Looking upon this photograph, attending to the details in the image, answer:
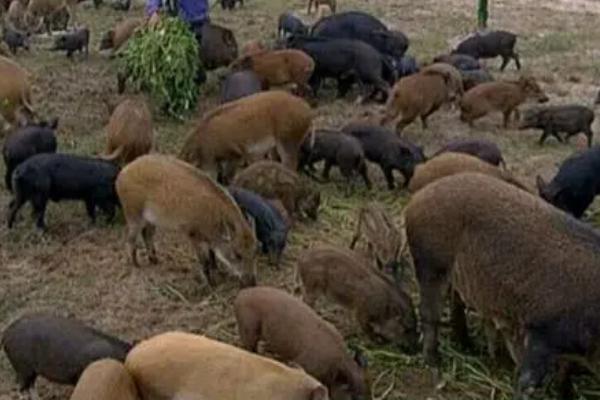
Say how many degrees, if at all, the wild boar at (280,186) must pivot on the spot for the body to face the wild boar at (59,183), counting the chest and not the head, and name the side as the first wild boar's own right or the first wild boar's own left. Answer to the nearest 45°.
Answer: approximately 180°

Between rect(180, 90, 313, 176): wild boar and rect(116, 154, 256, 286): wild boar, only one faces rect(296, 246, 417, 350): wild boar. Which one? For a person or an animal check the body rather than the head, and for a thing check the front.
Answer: rect(116, 154, 256, 286): wild boar

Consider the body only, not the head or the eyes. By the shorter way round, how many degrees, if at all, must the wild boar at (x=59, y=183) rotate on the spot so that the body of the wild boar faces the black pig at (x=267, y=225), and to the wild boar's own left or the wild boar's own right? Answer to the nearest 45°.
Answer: approximately 45° to the wild boar's own right

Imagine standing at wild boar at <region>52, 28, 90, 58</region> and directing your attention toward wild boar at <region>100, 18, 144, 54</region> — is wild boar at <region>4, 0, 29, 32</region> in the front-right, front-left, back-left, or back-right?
back-left

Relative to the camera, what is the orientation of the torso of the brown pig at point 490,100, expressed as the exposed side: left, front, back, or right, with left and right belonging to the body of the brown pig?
right

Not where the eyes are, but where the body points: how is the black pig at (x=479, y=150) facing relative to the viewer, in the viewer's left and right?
facing to the right of the viewer

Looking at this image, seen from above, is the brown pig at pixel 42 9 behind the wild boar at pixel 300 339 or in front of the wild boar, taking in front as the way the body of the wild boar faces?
behind

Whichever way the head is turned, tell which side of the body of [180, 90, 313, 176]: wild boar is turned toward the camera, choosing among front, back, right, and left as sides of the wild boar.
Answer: left

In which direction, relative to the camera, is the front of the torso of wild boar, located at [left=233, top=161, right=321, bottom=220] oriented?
to the viewer's right

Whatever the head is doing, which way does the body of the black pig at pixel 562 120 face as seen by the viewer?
to the viewer's left

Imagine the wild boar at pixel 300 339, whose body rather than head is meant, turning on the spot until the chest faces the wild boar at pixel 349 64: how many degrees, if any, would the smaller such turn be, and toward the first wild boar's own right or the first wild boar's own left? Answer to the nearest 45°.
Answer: approximately 135° to the first wild boar's own left

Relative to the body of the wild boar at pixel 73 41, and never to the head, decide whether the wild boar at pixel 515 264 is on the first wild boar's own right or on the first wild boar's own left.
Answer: on the first wild boar's own left
